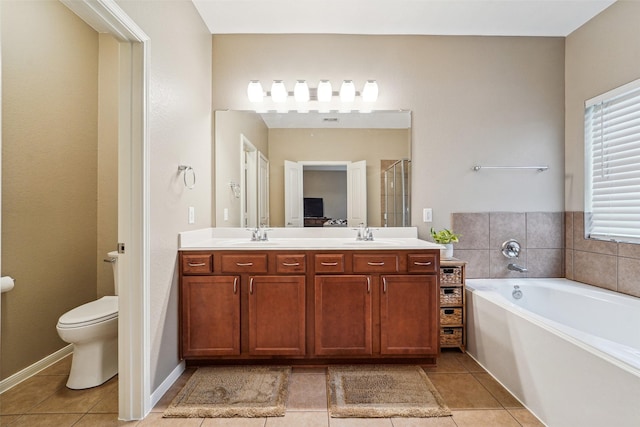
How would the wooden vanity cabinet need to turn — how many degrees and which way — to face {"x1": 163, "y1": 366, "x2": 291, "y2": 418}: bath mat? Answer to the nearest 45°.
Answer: approximately 45° to its right

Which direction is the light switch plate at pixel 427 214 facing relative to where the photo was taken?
toward the camera

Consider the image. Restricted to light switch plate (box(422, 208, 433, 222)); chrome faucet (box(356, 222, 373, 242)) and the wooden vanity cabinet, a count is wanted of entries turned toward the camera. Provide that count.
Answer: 3

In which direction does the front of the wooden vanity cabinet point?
toward the camera

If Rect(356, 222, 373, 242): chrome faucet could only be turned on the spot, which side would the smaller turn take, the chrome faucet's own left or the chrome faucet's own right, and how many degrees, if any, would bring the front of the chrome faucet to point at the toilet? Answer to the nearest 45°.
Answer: approximately 45° to the chrome faucet's own right

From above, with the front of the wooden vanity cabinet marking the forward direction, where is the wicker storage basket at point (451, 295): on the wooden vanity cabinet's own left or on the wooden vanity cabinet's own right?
on the wooden vanity cabinet's own left

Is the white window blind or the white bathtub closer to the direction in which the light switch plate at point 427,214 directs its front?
the white bathtub

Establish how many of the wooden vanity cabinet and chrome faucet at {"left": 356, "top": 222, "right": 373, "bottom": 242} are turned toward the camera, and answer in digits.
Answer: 2

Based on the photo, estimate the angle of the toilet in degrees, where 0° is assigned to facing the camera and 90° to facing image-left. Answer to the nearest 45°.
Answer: approximately 45°

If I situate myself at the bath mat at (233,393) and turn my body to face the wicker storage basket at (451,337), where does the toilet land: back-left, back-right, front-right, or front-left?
back-left
